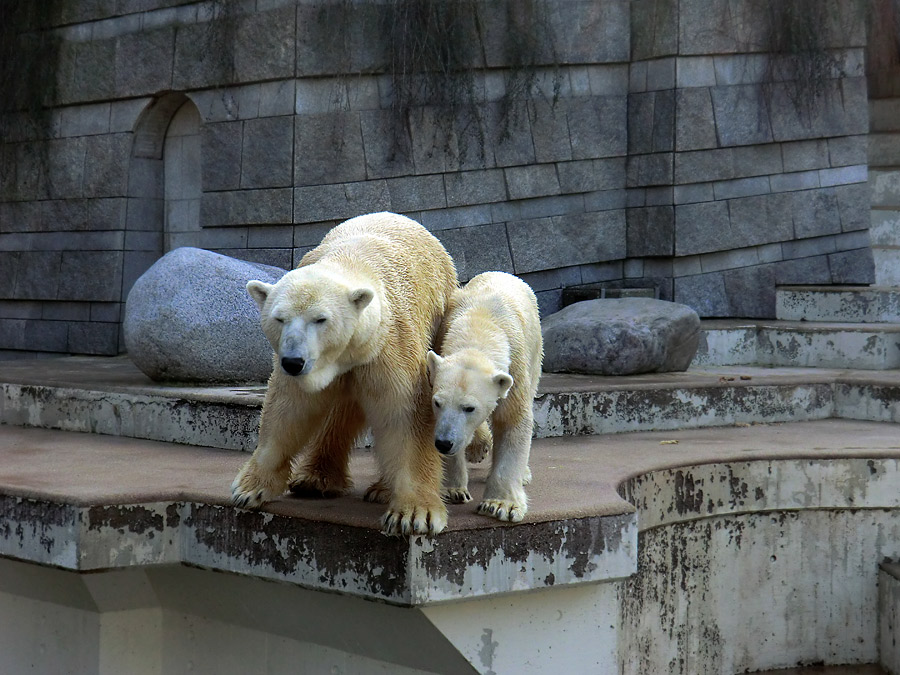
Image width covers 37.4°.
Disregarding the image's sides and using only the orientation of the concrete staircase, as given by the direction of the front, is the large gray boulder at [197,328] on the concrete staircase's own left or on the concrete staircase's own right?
on the concrete staircase's own right

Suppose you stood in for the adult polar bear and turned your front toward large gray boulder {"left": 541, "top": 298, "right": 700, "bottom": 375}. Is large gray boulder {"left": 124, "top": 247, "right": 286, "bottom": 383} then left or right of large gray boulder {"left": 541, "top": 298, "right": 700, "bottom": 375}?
left

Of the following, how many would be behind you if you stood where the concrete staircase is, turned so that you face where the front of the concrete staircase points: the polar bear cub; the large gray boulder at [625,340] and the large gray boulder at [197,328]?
0

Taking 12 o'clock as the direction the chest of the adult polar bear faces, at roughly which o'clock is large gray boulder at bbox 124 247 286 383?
The large gray boulder is roughly at 4 o'clock from the adult polar bear.

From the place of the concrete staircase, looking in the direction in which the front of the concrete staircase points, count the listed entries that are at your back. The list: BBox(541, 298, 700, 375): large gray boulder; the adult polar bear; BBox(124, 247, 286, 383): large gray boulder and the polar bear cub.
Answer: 0

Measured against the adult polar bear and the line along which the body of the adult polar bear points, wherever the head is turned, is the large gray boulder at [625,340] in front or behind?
behind

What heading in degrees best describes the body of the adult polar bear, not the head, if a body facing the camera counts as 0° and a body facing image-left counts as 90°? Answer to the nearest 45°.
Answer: approximately 45°

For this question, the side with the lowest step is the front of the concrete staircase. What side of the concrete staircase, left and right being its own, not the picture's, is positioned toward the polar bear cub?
front

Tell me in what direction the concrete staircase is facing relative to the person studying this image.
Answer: facing the viewer

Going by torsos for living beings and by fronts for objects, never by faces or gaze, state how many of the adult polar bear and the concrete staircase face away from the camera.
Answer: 0
